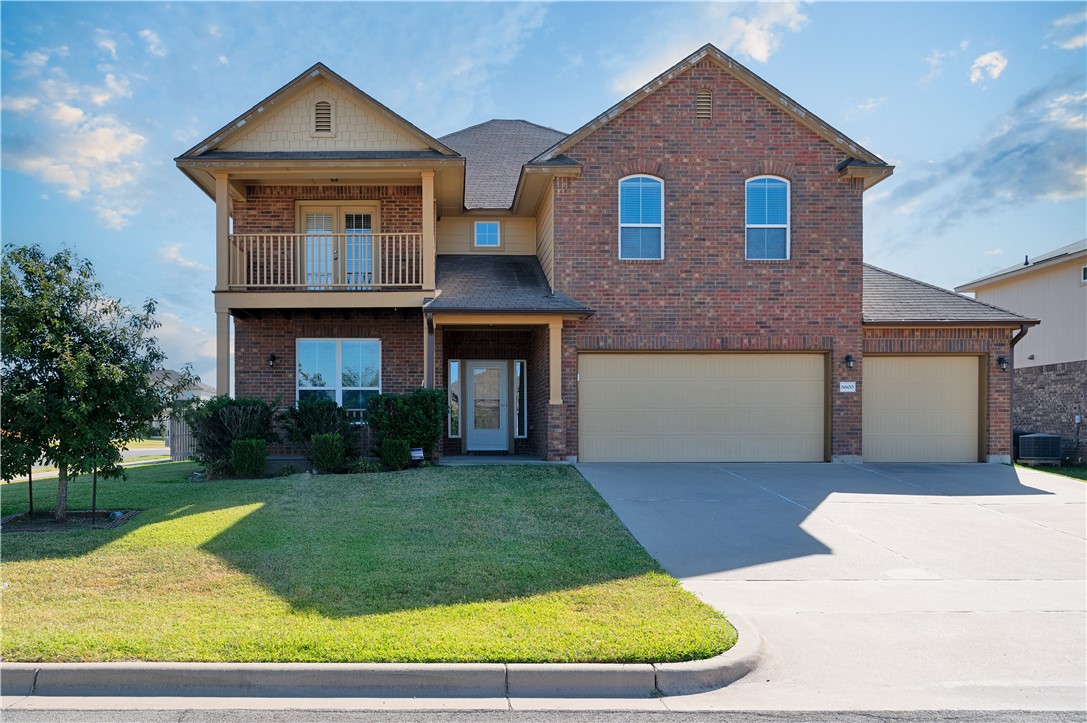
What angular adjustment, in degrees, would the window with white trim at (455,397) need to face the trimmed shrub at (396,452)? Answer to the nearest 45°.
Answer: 0° — it already faces it

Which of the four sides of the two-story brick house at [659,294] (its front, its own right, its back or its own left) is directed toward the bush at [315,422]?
right

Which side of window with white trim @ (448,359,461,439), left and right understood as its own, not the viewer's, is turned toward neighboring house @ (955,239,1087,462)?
left

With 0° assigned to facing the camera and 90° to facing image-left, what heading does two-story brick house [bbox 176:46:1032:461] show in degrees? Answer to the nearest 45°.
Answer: approximately 0°

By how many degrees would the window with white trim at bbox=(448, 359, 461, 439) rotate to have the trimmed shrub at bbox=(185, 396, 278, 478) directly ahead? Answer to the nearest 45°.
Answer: approximately 45° to its right

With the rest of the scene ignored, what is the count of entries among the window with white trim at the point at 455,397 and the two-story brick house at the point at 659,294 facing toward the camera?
2

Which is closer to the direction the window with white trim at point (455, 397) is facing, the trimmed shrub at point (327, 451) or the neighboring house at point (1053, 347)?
the trimmed shrub

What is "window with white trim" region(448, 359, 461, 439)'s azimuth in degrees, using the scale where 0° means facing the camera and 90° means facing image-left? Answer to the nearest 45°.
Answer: approximately 0°

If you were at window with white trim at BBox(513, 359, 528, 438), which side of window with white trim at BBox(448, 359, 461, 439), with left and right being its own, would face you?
left
